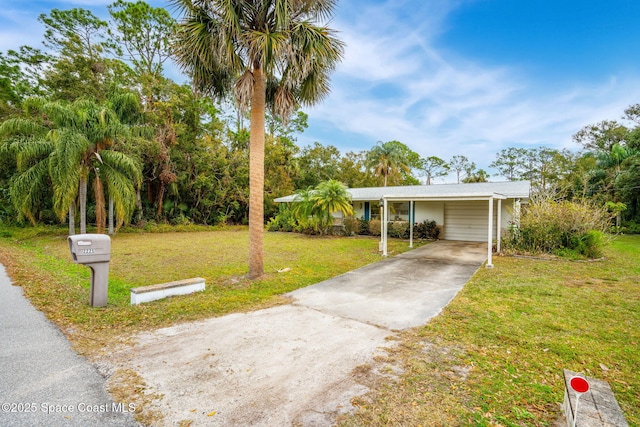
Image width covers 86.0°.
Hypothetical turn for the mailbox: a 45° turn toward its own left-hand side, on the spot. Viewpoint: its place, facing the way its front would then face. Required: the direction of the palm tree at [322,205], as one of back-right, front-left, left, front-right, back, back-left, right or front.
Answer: back

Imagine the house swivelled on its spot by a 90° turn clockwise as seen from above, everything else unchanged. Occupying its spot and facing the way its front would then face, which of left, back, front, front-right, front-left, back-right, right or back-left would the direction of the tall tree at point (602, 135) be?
right

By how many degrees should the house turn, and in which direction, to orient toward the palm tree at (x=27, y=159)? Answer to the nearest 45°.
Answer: approximately 45° to its right

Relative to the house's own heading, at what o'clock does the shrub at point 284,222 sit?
The shrub is roughly at 2 o'clock from the house.

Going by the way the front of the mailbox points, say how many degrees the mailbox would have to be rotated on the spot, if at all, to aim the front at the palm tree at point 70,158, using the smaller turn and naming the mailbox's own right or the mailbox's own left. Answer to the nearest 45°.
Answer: approximately 90° to the mailbox's own right

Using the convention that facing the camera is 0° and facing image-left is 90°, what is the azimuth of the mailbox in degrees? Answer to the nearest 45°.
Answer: approximately 90°

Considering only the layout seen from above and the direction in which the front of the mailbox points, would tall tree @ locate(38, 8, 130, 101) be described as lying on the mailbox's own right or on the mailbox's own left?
on the mailbox's own right

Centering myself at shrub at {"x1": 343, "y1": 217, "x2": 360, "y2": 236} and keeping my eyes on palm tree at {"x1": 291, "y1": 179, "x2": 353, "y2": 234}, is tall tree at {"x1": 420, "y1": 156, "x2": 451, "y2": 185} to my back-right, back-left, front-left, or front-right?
back-right
